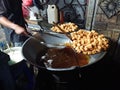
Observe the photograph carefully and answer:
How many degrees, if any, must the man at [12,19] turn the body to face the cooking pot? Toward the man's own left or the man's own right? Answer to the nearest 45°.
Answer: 0° — they already face it

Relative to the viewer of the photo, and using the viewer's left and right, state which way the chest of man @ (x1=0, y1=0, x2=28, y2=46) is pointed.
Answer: facing the viewer and to the right of the viewer

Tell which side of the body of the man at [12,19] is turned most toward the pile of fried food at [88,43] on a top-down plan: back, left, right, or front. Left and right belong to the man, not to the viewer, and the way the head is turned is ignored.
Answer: front
